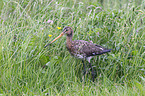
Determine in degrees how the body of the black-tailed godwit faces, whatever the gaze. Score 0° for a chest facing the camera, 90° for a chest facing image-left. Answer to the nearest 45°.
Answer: approximately 90°
